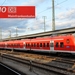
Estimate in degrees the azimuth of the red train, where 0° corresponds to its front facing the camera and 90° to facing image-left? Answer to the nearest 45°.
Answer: approximately 315°

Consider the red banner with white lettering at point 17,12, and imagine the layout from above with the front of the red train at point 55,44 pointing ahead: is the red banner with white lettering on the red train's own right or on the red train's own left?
on the red train's own right

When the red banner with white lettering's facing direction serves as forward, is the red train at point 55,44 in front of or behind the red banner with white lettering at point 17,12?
behind
